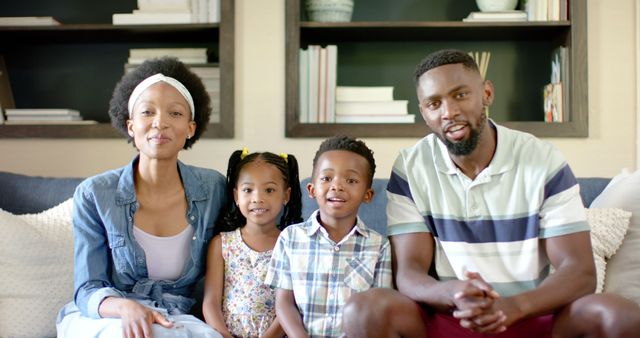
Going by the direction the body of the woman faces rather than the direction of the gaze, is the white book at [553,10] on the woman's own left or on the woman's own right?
on the woman's own left

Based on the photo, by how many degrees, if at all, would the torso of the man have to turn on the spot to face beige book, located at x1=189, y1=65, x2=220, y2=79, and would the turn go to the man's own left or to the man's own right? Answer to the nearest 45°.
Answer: approximately 135° to the man's own right

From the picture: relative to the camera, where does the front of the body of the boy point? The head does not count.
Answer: toward the camera

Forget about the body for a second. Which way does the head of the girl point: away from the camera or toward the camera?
toward the camera

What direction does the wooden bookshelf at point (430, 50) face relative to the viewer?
toward the camera

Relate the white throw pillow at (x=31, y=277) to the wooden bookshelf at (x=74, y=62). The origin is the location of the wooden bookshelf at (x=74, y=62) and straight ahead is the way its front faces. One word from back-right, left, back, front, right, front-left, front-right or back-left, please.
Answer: front

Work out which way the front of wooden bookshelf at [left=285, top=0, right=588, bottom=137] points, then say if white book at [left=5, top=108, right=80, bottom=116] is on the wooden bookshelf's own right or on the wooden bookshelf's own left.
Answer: on the wooden bookshelf's own right

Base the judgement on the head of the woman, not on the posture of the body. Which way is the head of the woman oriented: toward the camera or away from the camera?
toward the camera

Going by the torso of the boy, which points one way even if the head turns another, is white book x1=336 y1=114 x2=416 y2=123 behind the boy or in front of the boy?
behind

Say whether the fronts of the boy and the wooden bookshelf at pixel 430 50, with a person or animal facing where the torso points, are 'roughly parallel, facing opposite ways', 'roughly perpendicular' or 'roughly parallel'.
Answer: roughly parallel

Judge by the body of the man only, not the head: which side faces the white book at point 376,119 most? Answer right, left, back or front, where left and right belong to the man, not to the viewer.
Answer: back

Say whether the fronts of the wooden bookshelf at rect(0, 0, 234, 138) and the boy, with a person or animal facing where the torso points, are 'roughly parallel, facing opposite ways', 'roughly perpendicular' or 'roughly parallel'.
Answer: roughly parallel
